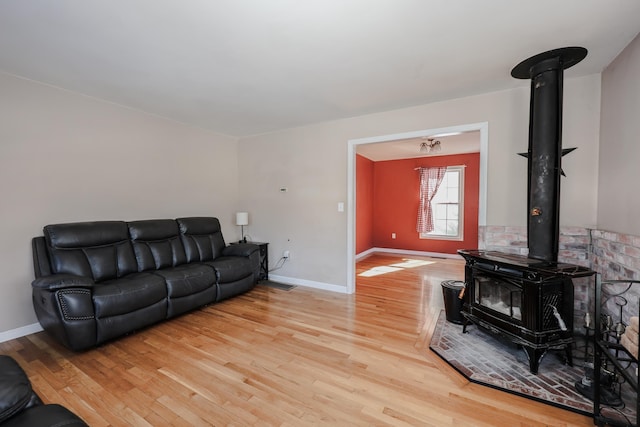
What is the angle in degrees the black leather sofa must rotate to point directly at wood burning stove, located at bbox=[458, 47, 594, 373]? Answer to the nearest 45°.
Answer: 0° — it already faces it

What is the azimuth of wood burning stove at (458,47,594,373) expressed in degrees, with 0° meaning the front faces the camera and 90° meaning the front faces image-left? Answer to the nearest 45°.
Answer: approximately 45°

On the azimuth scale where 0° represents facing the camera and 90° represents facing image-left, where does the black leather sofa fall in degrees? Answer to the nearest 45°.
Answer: approximately 315°

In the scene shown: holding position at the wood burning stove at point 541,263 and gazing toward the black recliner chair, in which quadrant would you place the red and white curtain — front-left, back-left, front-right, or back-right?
back-right

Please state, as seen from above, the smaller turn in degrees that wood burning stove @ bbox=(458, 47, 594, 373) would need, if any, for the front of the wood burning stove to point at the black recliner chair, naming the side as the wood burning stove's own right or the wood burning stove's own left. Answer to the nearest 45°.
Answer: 0° — it already faces it

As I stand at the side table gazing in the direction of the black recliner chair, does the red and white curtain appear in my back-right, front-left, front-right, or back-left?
back-left

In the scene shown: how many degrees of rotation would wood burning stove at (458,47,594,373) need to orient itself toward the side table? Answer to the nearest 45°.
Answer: approximately 45° to its right

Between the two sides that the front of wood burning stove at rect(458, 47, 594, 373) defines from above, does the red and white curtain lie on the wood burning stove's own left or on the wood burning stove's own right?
on the wood burning stove's own right

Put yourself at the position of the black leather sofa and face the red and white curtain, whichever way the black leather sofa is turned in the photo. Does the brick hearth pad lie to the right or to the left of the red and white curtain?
right

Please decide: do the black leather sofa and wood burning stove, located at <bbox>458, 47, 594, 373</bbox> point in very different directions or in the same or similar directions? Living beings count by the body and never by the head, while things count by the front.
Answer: very different directions
